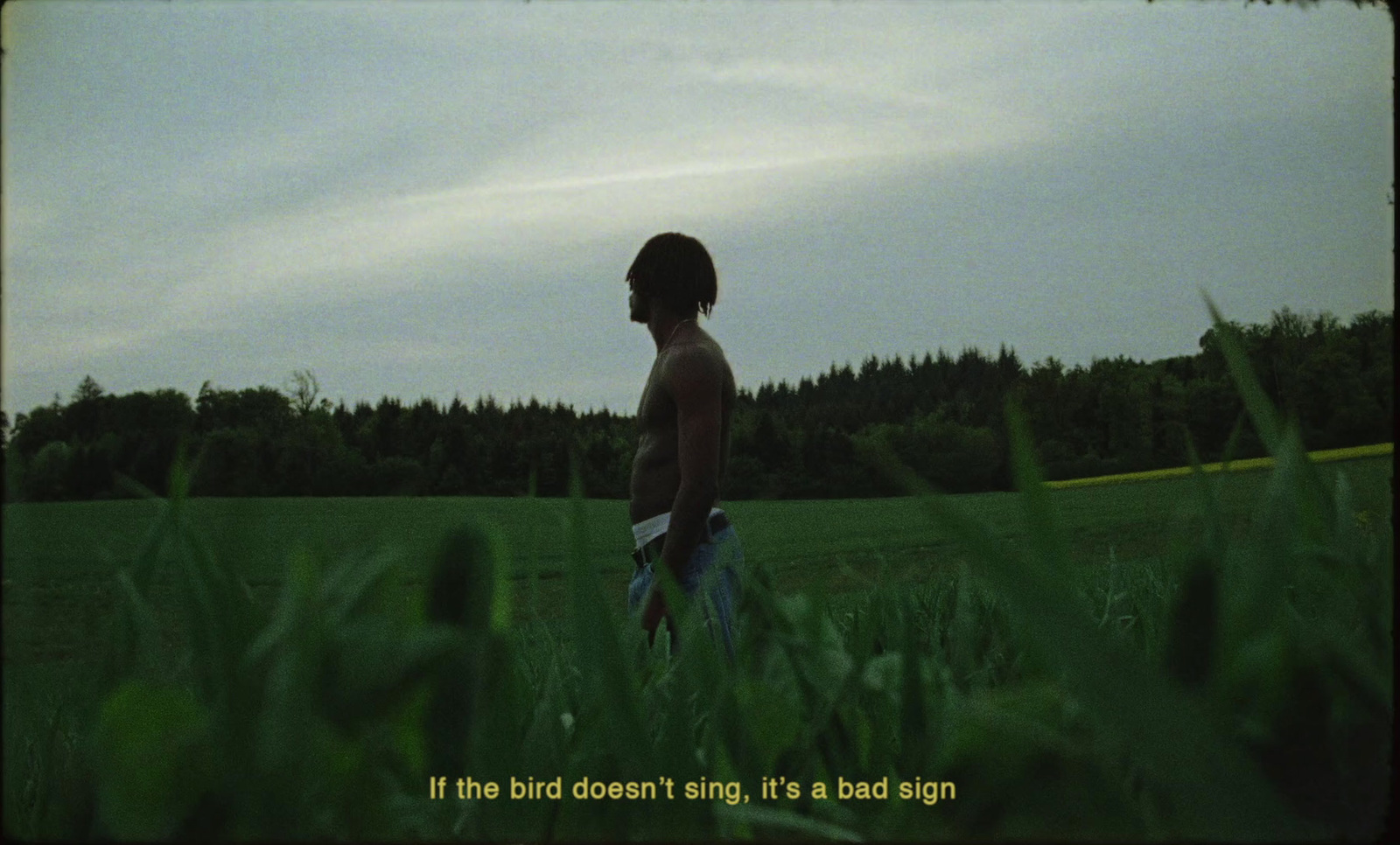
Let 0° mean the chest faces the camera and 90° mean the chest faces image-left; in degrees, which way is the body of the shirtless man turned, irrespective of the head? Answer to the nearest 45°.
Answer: approximately 90°
